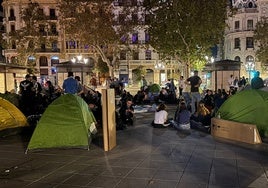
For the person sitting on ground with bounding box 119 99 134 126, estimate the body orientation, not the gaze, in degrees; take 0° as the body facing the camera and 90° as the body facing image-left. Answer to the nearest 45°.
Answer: approximately 315°

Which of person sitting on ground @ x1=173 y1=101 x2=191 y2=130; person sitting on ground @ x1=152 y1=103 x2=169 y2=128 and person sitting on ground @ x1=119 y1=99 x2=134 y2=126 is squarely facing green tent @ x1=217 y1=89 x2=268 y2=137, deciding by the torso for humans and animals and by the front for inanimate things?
person sitting on ground @ x1=119 y1=99 x2=134 y2=126

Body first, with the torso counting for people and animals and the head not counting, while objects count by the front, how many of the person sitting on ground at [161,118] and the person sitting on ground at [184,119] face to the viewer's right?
0

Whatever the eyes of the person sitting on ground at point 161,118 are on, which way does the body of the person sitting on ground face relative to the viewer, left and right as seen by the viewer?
facing away from the viewer

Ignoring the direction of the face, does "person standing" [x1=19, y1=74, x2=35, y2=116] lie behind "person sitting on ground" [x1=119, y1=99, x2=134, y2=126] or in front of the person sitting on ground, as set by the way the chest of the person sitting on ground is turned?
behind

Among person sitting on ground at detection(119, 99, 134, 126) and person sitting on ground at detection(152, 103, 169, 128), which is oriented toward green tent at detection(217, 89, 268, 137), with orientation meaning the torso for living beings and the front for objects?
person sitting on ground at detection(119, 99, 134, 126)

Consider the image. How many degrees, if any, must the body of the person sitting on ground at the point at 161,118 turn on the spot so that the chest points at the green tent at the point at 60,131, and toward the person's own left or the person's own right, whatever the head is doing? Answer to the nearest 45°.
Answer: approximately 135° to the person's own left

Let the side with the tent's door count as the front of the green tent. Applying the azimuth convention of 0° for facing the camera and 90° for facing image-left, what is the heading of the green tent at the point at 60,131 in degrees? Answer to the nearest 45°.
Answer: approximately 270°
